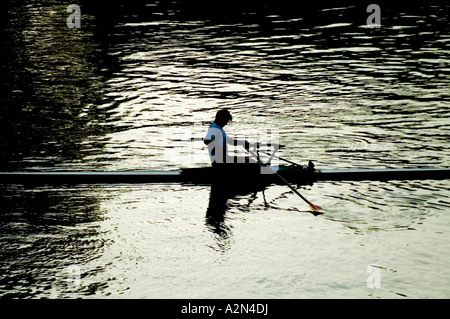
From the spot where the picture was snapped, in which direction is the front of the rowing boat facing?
facing to the left of the viewer
